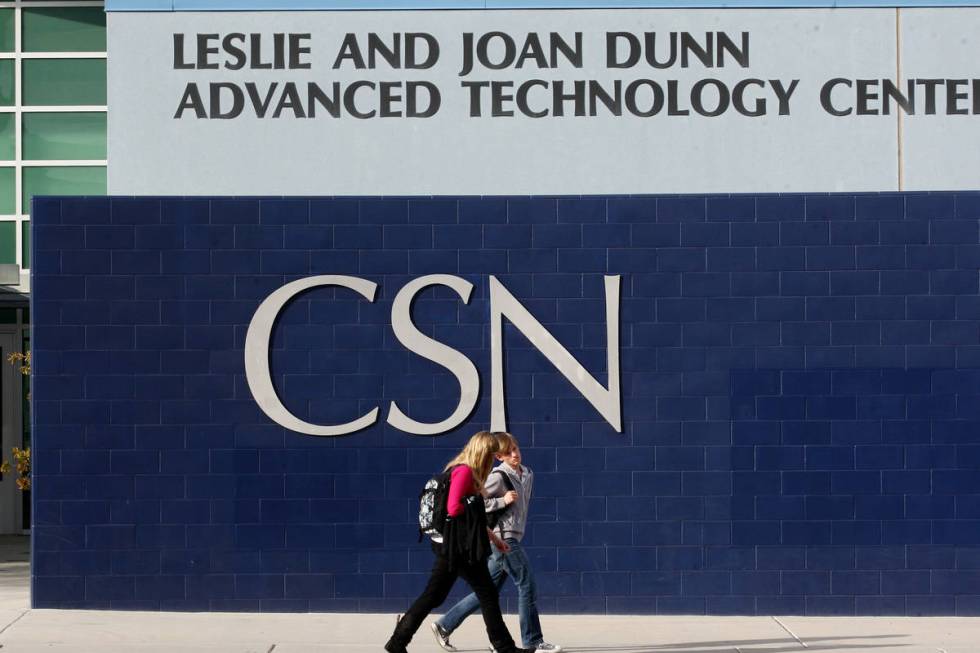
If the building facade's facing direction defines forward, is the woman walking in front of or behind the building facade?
in front

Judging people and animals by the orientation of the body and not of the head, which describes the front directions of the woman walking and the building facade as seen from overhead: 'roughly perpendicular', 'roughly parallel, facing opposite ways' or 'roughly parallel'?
roughly perpendicular

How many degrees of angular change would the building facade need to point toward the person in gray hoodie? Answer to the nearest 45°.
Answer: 0° — it already faces them

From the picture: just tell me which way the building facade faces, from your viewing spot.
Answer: facing the viewer
